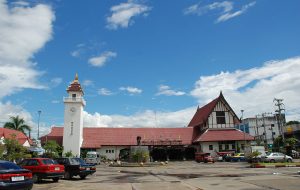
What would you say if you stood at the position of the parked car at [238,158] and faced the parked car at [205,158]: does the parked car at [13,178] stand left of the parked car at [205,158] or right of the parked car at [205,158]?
left

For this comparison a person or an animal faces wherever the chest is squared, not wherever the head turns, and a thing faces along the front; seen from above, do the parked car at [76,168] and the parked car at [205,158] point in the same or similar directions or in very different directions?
very different directions

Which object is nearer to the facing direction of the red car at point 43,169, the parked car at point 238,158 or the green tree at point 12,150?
the green tree

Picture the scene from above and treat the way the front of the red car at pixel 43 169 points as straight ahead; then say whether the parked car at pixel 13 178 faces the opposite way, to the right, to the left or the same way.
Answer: the same way

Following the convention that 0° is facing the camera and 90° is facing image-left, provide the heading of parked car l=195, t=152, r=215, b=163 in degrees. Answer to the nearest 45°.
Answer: approximately 315°

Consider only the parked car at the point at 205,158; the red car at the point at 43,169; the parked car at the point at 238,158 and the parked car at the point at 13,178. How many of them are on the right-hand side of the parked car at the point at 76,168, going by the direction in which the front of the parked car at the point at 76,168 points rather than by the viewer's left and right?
2

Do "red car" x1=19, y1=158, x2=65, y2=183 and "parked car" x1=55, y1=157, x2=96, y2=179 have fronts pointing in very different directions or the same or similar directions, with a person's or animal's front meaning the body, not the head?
same or similar directions

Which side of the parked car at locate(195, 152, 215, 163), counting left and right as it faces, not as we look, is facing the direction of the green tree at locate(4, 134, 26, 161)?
right

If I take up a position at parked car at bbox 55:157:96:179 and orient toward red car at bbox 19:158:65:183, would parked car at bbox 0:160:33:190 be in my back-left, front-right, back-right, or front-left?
front-left

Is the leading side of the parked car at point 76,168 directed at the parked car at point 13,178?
no

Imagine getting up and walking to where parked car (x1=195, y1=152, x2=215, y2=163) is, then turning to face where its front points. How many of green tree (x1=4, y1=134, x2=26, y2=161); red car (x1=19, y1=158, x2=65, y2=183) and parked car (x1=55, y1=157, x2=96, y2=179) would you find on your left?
0
